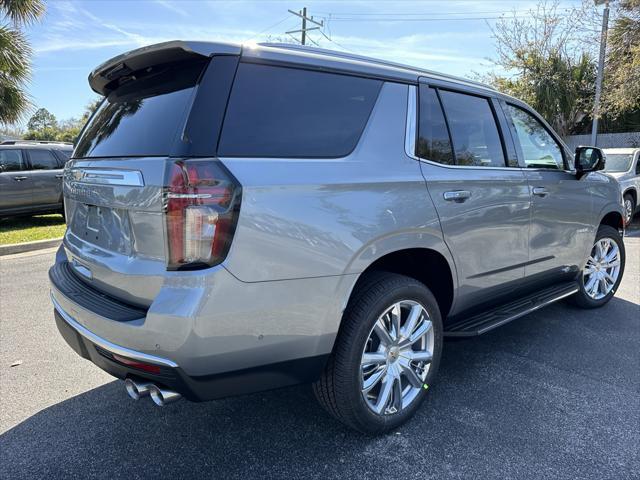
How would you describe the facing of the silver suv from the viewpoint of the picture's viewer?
facing away from the viewer and to the right of the viewer

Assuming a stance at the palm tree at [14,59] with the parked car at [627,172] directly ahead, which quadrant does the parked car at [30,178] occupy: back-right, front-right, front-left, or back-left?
front-right

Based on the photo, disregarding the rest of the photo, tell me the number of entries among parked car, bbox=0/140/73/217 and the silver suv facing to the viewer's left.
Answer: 1

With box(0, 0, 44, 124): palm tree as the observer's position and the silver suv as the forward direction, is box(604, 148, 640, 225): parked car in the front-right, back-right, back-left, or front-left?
front-left

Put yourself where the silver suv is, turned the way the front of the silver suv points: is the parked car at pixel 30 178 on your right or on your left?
on your left

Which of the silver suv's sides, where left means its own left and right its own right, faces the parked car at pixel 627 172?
front

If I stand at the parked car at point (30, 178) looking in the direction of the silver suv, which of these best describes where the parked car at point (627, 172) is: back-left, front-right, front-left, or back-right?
front-left

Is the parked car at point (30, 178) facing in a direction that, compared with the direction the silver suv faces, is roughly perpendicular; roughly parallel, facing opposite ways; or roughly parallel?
roughly parallel, facing opposite ways

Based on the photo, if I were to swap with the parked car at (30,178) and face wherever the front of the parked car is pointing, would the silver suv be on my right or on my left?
on my left

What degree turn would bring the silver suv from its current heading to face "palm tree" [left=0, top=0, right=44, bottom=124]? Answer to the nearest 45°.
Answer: approximately 90° to its left

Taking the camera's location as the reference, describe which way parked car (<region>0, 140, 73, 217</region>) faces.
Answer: facing to the left of the viewer

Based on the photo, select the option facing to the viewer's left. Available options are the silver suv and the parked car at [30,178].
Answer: the parked car
